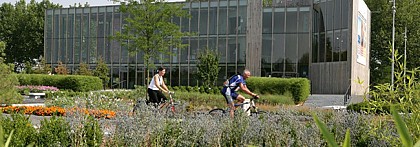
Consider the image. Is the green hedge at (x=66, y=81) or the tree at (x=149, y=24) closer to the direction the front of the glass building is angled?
the tree

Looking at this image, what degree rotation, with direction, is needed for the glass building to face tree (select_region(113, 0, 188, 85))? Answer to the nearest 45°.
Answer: approximately 45° to its right

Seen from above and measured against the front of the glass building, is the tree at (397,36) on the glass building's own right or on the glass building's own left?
on the glass building's own left

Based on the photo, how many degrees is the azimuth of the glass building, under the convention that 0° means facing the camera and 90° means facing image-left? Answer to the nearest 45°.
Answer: approximately 0°

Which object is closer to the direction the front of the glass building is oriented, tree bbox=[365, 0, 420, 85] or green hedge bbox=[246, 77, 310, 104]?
the green hedge

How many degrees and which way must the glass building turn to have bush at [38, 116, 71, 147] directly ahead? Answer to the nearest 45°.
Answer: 0° — it already faces it

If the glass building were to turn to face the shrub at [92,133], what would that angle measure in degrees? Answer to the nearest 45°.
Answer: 0° — it already faces it

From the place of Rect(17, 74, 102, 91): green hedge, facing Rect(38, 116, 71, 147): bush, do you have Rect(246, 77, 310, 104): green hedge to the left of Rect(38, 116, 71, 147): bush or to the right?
left
